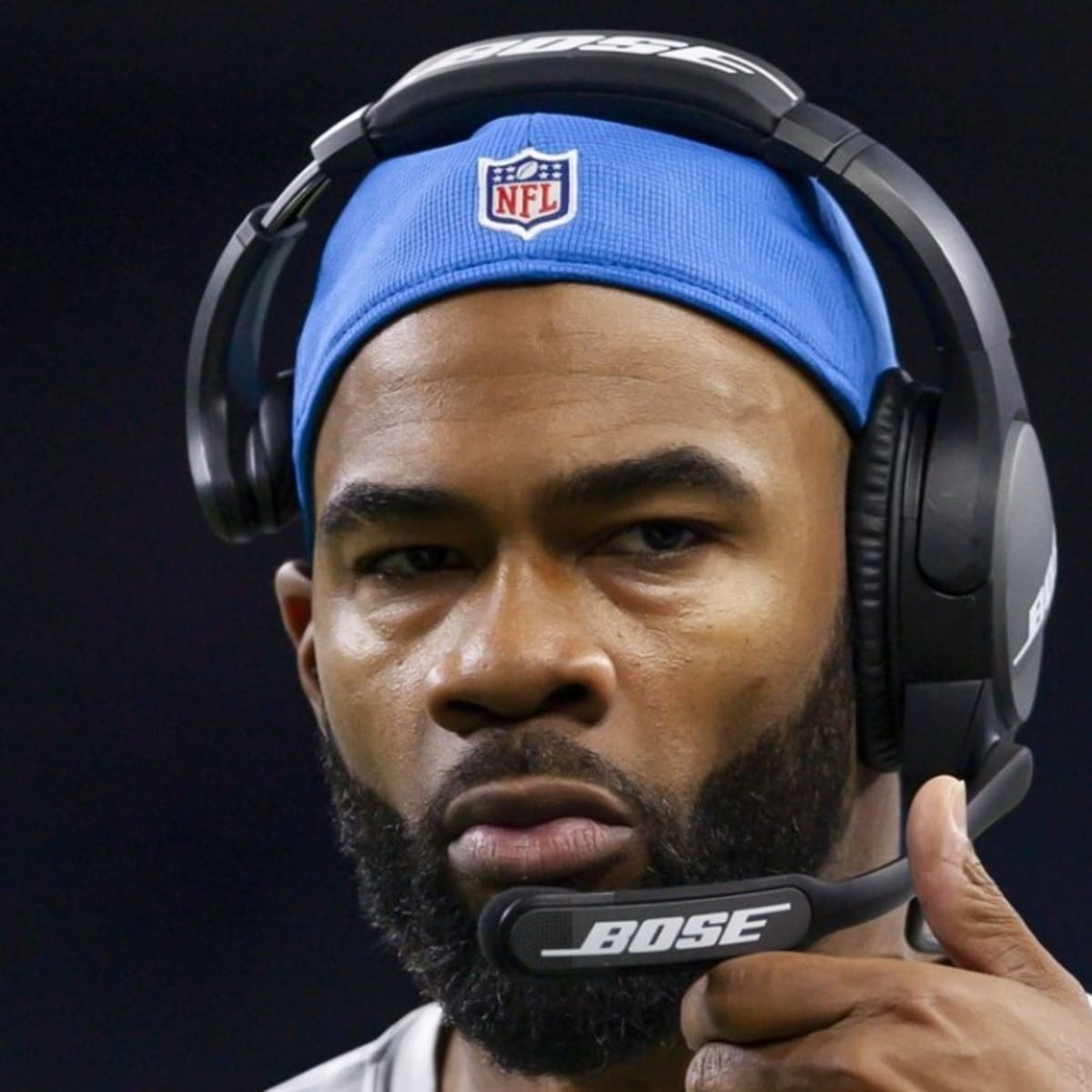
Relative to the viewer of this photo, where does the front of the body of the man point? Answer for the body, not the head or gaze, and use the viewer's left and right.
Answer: facing the viewer
